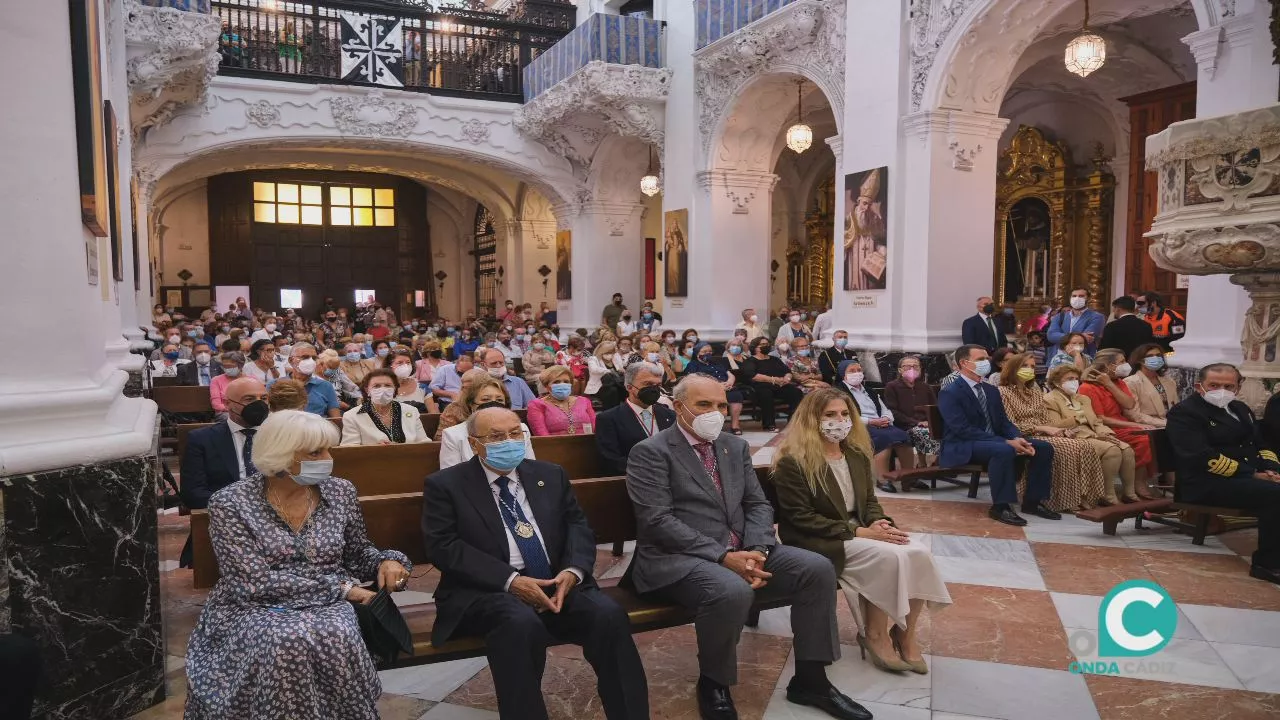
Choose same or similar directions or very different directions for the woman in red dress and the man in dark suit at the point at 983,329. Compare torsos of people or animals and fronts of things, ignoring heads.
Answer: same or similar directions

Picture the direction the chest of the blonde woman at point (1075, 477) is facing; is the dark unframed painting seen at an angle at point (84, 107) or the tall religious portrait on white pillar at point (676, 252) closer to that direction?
the dark unframed painting seen at an angle

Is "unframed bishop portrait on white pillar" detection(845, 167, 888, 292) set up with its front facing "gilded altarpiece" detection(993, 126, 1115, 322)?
no

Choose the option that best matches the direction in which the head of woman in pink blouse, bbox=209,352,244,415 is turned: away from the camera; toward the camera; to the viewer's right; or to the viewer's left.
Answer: toward the camera

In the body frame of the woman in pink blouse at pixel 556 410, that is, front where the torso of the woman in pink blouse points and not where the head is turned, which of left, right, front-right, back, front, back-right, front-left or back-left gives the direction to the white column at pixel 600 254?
back-left

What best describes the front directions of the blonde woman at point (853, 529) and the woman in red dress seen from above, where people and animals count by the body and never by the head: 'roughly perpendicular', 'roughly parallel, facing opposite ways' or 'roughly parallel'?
roughly parallel

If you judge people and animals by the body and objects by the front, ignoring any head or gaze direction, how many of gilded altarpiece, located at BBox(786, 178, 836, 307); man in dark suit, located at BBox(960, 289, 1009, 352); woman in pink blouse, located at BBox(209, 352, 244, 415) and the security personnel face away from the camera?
0

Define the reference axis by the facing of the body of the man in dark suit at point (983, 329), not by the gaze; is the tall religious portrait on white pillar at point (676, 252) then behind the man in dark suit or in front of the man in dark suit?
behind

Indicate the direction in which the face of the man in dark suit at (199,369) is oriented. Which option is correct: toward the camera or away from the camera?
toward the camera

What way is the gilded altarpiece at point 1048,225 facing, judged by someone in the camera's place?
facing the viewer and to the left of the viewer

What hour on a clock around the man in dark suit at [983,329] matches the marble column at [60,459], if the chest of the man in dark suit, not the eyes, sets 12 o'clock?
The marble column is roughly at 2 o'clock from the man in dark suit.

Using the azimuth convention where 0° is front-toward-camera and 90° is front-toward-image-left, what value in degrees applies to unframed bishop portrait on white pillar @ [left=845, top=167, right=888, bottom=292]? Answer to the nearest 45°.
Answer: approximately 45°

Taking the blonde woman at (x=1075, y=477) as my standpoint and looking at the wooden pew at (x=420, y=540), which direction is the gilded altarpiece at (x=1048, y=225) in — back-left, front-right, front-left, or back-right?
back-right
